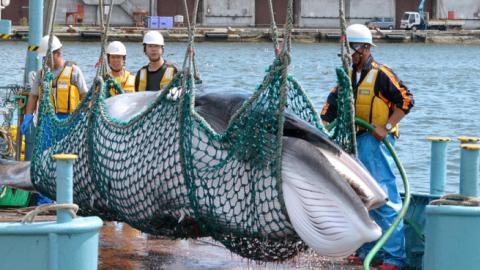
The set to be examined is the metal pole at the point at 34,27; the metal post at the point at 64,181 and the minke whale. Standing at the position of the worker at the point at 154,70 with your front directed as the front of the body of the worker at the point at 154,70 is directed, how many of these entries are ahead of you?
2

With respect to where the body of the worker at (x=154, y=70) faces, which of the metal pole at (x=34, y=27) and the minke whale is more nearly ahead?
the minke whale

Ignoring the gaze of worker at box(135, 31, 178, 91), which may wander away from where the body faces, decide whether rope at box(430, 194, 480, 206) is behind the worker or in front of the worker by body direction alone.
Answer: in front

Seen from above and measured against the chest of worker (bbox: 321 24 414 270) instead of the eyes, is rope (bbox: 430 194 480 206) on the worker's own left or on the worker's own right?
on the worker's own left

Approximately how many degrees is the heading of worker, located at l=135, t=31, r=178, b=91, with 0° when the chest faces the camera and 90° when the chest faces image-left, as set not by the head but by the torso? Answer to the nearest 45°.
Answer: approximately 0°

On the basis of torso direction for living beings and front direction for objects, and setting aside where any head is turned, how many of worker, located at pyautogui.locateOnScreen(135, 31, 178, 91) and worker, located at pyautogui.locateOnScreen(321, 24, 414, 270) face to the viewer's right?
0

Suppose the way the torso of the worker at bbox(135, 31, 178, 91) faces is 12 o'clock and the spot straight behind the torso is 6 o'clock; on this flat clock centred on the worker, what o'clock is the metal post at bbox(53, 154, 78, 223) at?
The metal post is roughly at 12 o'clock from the worker.

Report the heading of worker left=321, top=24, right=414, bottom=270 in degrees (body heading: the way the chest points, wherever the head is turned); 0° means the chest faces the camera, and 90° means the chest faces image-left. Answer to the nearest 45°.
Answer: approximately 45°
